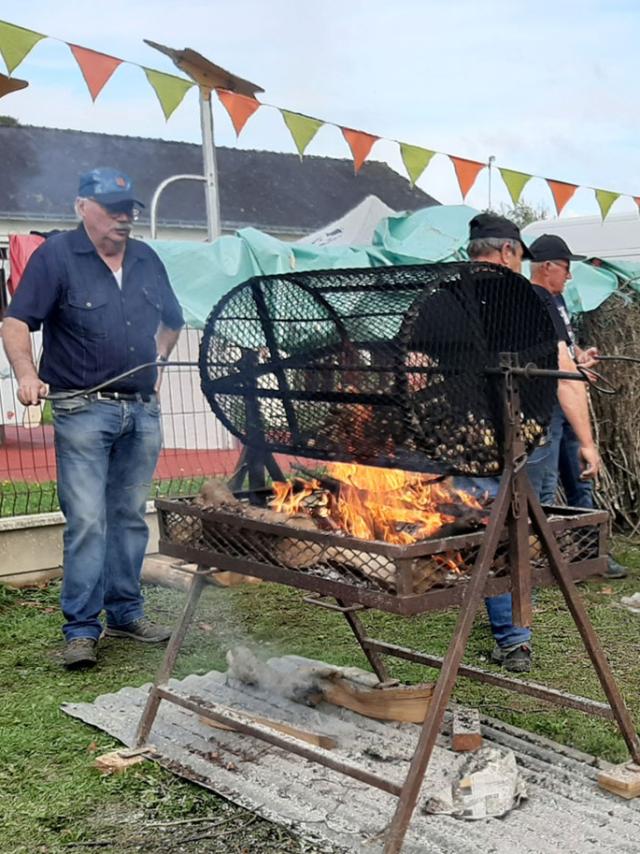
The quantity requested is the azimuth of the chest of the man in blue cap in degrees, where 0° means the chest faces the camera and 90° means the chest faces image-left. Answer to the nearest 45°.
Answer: approximately 315°
